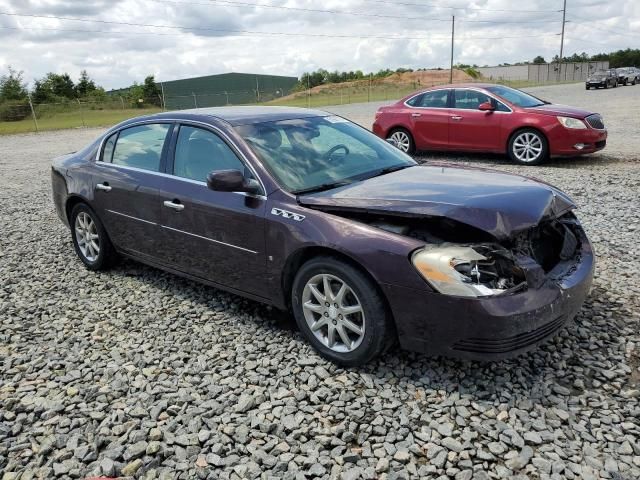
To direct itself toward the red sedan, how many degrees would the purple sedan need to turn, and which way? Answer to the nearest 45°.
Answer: approximately 90° to its left

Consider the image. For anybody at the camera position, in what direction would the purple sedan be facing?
facing the viewer and to the right of the viewer
